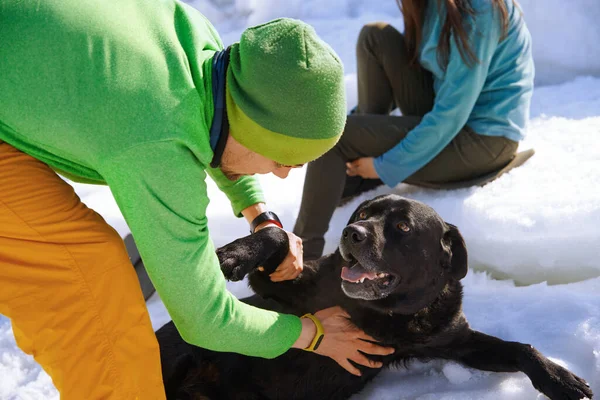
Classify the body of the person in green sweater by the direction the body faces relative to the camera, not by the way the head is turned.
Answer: to the viewer's right

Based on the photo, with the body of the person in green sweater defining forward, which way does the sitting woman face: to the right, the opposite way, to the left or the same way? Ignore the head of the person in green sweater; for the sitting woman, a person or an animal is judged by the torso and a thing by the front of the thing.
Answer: the opposite way

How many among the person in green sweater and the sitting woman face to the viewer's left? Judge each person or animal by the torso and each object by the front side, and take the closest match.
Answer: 1

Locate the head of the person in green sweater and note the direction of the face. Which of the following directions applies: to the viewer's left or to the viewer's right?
to the viewer's right

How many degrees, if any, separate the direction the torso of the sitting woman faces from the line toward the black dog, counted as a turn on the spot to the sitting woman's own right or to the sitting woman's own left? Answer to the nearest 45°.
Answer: approximately 90° to the sitting woman's own left

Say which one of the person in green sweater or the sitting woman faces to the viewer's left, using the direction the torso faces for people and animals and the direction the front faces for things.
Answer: the sitting woman

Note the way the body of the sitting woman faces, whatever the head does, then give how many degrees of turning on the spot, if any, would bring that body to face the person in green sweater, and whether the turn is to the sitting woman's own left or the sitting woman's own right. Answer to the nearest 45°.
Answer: approximately 45° to the sitting woman's own left

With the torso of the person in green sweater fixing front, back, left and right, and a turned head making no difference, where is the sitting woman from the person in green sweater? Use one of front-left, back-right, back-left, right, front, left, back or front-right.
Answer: front-left

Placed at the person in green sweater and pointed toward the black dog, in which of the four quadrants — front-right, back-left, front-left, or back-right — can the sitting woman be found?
front-left

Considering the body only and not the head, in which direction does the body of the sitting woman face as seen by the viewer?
to the viewer's left
